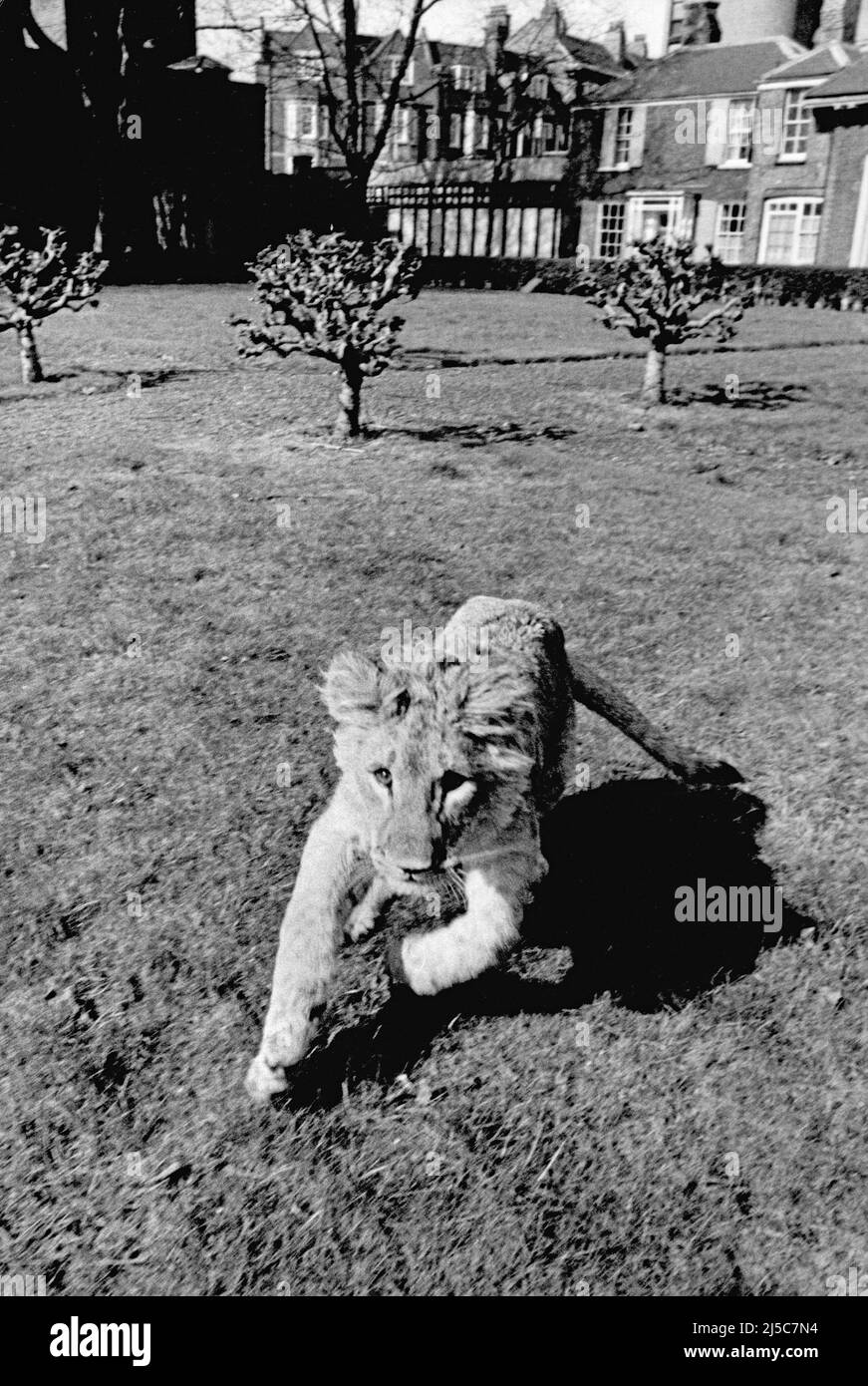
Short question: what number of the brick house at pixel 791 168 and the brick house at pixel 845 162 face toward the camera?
2

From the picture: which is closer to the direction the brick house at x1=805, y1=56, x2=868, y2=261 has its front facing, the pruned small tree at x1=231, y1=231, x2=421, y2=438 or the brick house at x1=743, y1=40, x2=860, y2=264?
the pruned small tree

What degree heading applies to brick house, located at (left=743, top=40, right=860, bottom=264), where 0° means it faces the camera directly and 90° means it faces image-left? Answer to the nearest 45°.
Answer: approximately 0°

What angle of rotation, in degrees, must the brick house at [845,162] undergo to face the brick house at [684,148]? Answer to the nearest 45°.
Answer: approximately 135° to its right

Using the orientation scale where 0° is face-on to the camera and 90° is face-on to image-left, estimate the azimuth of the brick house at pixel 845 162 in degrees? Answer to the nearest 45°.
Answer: approximately 0°

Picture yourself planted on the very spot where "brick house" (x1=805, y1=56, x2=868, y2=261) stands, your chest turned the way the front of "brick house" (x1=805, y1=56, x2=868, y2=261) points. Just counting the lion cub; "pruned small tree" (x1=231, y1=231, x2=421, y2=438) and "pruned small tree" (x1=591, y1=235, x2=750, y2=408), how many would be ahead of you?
3

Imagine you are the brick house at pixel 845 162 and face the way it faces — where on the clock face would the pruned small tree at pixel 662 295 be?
The pruned small tree is roughly at 12 o'clock from the brick house.

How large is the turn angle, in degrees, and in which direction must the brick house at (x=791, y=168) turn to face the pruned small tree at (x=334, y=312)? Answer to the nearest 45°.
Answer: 0° — it already faces it
